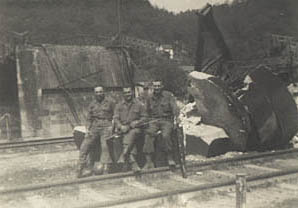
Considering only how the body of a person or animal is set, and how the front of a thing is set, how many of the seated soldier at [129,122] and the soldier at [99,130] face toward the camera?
2

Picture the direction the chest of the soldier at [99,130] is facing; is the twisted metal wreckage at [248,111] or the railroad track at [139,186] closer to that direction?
the railroad track

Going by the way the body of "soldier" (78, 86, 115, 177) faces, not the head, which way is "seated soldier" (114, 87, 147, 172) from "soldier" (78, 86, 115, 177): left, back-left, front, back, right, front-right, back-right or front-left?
left

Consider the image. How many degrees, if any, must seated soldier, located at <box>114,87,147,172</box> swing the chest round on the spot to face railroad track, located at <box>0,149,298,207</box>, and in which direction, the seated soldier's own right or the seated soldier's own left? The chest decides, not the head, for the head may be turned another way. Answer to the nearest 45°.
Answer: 0° — they already face it

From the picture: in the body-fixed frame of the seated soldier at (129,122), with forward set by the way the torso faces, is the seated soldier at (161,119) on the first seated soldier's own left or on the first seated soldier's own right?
on the first seated soldier's own left

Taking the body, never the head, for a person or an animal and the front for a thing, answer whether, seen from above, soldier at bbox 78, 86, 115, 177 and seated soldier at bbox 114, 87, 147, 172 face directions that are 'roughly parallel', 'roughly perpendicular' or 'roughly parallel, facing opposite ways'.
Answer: roughly parallel

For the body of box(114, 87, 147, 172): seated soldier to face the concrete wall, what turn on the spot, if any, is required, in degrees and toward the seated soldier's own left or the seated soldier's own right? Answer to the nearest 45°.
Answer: approximately 180°

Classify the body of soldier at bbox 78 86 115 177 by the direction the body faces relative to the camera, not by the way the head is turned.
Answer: toward the camera

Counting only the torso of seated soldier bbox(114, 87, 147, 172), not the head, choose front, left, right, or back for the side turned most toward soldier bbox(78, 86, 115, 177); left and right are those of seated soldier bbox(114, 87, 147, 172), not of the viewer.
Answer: right

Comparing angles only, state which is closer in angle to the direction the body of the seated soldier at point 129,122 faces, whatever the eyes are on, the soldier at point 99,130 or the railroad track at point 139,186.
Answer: the railroad track

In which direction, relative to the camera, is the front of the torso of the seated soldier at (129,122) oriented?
toward the camera

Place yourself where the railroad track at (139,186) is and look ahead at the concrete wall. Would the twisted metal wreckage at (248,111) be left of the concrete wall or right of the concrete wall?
right

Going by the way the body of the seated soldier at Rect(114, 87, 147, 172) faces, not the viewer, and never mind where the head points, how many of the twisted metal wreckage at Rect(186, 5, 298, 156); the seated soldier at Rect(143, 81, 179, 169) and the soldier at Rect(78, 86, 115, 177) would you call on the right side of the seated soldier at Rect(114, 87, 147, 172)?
1

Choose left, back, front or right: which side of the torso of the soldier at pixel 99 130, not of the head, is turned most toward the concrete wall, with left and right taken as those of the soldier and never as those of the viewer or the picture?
back

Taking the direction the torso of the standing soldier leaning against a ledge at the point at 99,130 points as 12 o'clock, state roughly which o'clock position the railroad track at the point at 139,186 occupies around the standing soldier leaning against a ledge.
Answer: The railroad track is roughly at 11 o'clock from the standing soldier leaning against a ledge.
